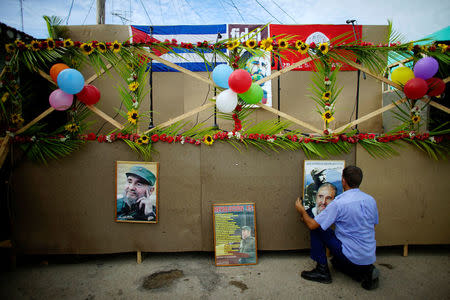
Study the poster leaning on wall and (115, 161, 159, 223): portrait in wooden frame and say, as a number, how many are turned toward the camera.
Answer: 2

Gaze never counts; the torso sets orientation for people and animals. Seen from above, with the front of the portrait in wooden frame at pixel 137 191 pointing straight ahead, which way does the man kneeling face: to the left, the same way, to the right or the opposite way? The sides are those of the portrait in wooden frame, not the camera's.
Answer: the opposite way

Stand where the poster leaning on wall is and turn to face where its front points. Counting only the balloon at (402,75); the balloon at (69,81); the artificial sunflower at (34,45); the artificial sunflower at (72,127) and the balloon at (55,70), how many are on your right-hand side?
4

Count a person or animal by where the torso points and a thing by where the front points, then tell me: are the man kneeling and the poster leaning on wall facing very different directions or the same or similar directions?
very different directions

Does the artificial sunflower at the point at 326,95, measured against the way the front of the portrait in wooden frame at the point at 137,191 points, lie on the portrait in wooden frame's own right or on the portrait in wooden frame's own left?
on the portrait in wooden frame's own left

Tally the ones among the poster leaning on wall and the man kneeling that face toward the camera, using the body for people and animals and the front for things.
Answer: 1

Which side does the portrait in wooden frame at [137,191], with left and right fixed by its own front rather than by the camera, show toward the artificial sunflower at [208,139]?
left

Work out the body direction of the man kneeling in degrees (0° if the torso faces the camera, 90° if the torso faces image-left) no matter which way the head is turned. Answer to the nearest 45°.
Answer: approximately 135°

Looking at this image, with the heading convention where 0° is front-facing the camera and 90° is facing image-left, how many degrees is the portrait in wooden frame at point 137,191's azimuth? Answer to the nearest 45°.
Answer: approximately 0°

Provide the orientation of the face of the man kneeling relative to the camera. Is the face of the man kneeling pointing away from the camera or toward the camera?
away from the camera
